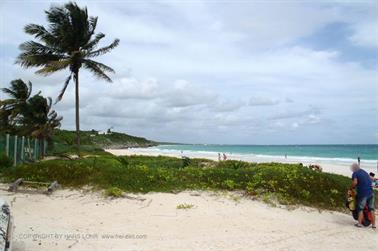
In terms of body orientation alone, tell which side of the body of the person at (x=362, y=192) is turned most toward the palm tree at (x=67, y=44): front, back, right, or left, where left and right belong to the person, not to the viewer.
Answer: front

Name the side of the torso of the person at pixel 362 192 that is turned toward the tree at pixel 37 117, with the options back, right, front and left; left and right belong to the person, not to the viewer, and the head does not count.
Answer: front

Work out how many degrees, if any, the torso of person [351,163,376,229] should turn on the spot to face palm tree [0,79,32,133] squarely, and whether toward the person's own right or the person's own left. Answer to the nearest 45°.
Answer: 0° — they already face it

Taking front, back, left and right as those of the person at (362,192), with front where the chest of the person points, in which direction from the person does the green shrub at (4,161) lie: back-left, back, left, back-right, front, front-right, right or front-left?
front-left

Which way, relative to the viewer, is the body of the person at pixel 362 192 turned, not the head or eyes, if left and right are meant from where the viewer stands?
facing away from the viewer and to the left of the viewer

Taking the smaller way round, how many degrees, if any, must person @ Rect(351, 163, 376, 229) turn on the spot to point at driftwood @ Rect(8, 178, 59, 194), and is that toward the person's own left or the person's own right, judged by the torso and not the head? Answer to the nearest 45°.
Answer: approximately 45° to the person's own left
